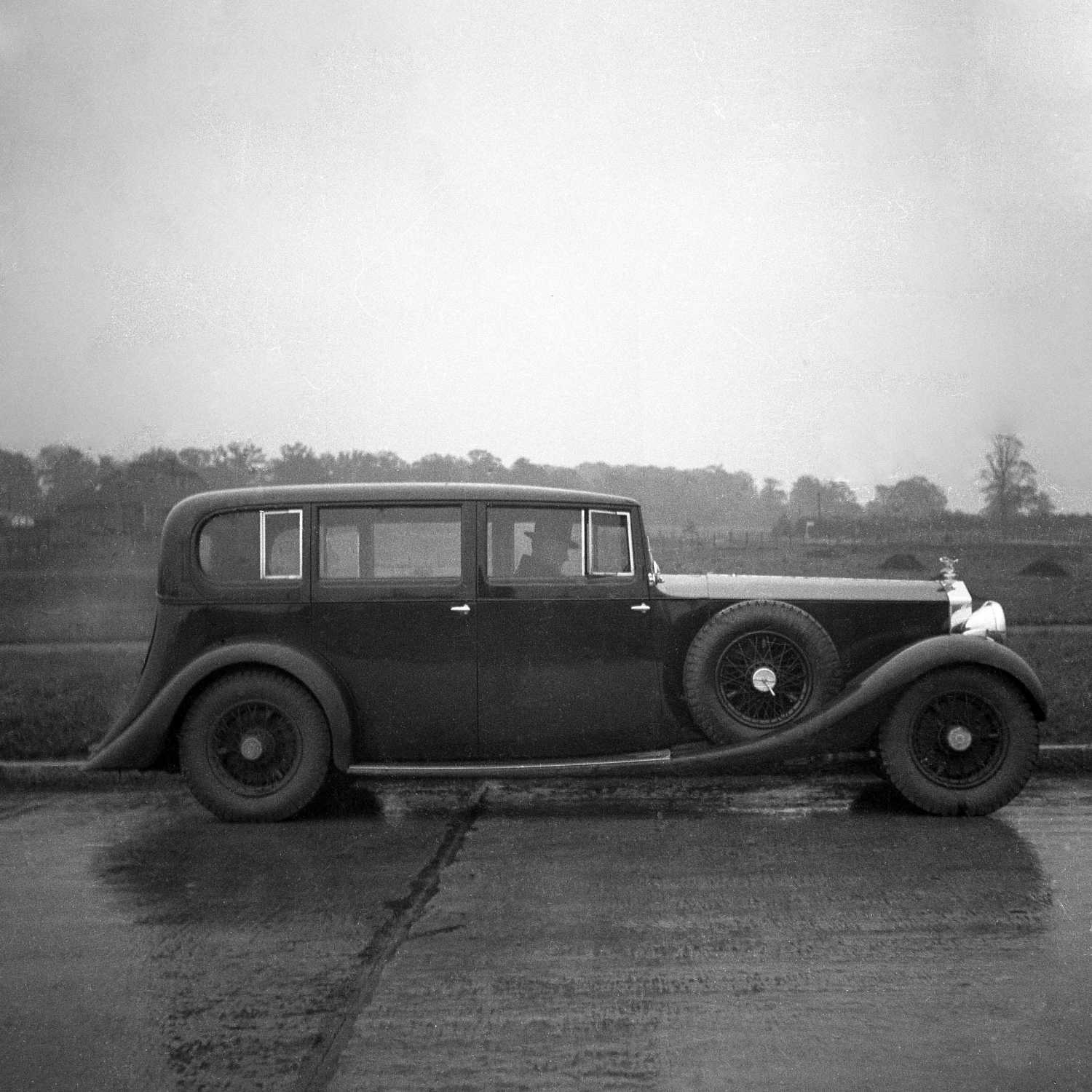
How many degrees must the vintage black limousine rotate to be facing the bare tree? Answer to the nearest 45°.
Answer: approximately 45° to its left

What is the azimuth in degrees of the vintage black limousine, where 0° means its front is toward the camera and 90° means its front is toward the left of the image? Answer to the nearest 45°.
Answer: approximately 270°
